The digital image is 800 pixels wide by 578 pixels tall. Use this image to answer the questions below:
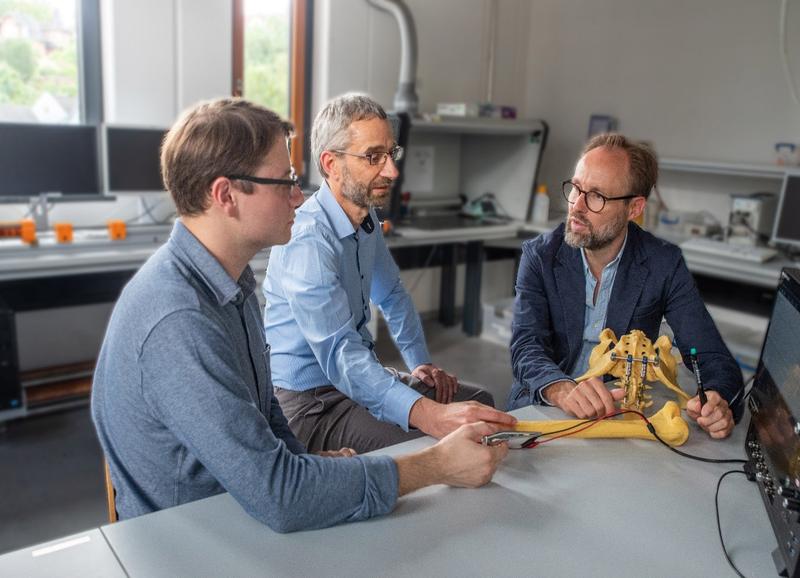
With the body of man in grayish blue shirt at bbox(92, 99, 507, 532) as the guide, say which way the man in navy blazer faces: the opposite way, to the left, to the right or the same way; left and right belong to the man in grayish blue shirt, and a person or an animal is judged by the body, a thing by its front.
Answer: the opposite way

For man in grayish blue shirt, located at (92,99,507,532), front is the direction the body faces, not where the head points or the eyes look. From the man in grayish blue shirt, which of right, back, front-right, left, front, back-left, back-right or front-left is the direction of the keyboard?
front-left

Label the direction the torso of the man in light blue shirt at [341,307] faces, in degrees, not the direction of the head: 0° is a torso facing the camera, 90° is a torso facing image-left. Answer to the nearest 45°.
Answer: approximately 315°

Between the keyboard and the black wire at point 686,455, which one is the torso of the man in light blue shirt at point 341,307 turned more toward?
the black wire

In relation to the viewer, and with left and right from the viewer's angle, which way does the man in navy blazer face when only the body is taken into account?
facing the viewer and to the left of the viewer

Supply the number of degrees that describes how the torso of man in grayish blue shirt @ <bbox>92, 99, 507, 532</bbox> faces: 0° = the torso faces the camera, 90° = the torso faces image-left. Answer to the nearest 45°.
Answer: approximately 270°

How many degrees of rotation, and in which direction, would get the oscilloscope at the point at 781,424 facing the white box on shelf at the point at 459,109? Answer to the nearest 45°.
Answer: approximately 90° to its right

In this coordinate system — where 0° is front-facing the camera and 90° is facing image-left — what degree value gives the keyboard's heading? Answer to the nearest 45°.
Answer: approximately 45°

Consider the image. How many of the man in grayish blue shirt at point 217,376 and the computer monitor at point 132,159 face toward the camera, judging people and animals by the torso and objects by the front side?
1

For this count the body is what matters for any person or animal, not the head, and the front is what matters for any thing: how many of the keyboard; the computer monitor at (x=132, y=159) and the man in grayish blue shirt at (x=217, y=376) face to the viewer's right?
1

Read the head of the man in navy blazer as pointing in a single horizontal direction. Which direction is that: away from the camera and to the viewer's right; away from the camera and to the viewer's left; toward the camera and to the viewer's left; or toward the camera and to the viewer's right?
toward the camera and to the viewer's left

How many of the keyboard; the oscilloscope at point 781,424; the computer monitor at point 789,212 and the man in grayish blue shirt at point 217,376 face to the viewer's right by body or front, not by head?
1

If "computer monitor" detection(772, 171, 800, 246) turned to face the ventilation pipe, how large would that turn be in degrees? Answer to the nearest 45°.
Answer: approximately 45° to its right

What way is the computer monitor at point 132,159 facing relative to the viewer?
toward the camera

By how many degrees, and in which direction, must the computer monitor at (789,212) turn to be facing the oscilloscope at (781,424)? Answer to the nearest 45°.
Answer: approximately 45° to its left

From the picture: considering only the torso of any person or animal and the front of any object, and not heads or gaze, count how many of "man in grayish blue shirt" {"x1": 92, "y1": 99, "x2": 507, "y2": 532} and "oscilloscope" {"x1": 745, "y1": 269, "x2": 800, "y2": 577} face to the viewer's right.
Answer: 1
